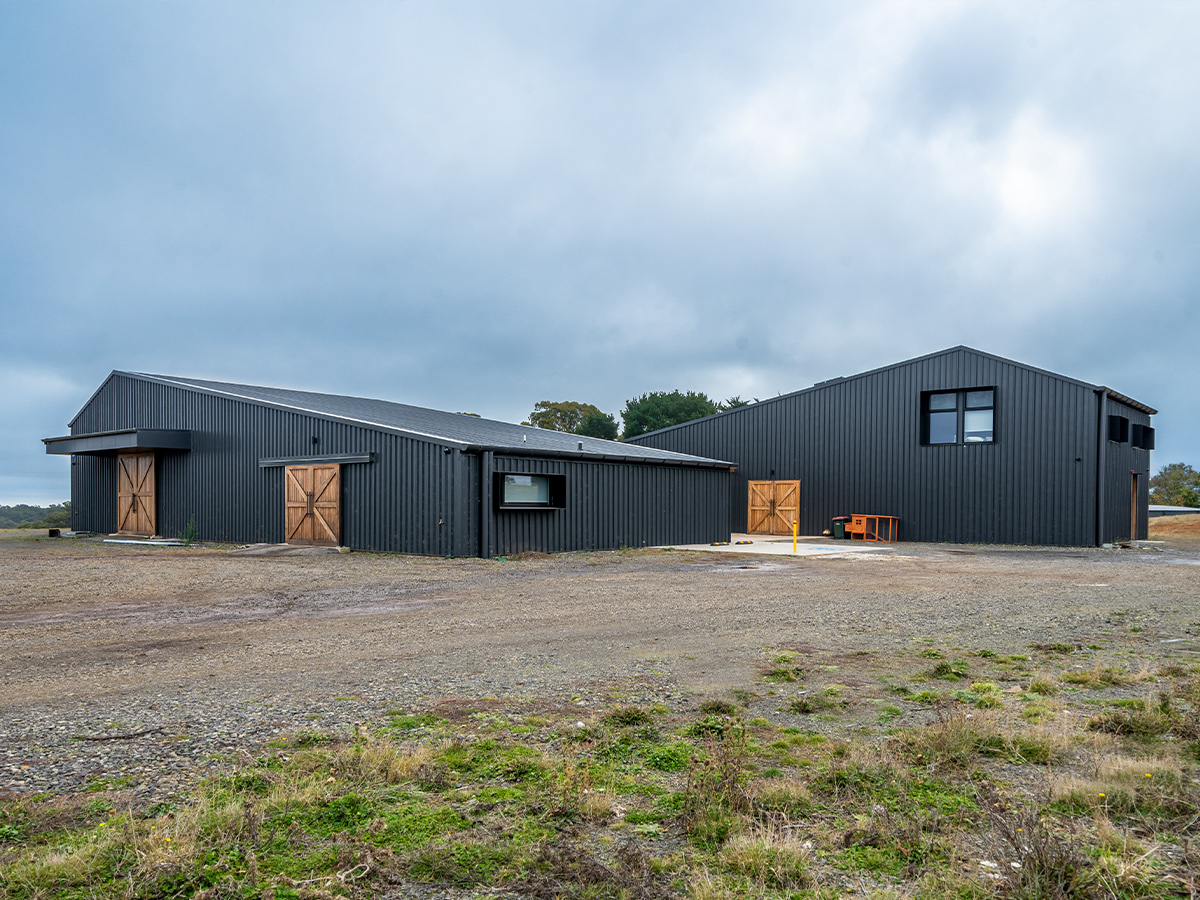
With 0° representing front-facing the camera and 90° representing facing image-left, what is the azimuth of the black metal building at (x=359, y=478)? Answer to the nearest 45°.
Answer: approximately 45°
